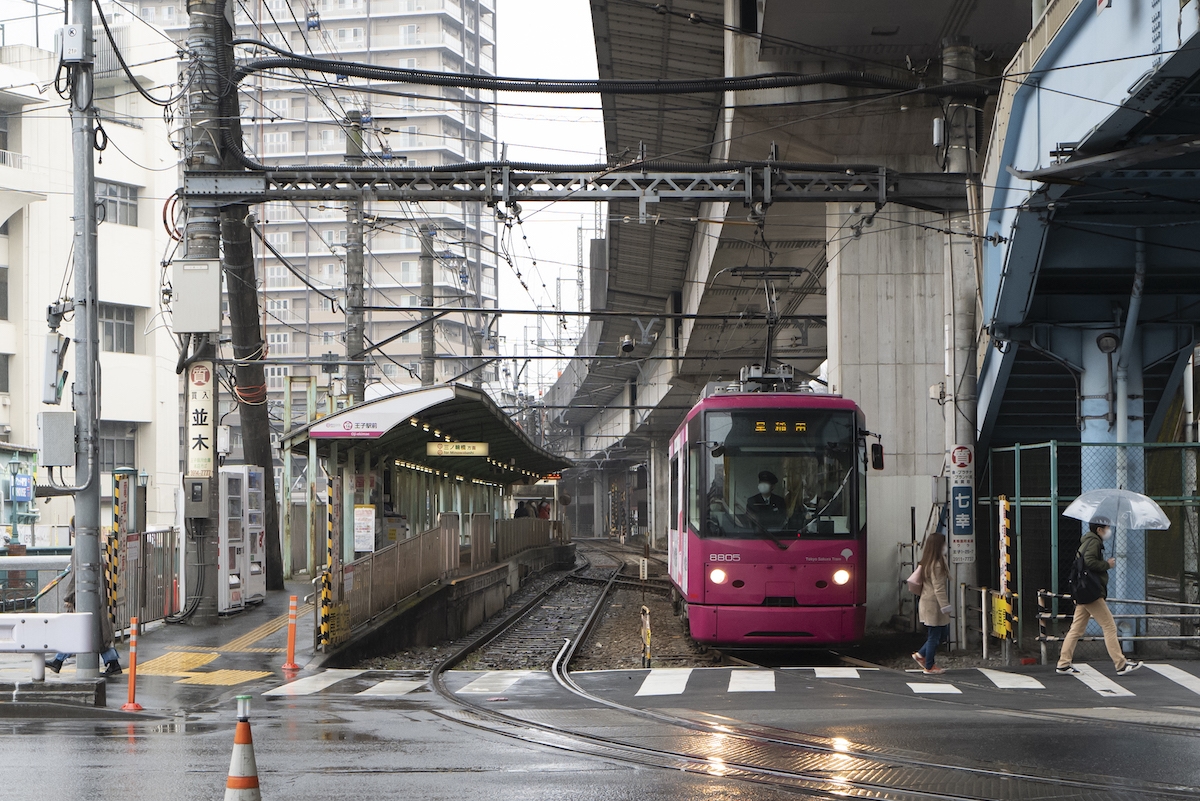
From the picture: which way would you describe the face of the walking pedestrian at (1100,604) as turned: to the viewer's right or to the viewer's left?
to the viewer's right

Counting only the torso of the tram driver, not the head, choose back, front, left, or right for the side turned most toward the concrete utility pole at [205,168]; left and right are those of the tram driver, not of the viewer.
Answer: right

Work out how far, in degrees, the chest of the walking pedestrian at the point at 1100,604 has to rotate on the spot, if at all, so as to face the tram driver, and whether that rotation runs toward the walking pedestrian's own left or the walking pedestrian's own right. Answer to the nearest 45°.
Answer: approximately 135° to the walking pedestrian's own left

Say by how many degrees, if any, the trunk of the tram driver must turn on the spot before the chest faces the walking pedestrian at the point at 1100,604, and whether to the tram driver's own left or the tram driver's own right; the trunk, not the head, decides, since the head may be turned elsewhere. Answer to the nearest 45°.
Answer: approximately 45° to the tram driver's own left

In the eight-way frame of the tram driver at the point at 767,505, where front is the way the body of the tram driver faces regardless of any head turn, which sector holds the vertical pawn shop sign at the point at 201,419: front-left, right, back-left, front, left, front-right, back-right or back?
right

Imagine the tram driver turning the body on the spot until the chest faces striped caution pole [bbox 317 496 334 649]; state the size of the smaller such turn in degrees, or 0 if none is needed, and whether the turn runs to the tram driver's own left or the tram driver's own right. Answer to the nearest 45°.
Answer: approximately 90° to the tram driver's own right

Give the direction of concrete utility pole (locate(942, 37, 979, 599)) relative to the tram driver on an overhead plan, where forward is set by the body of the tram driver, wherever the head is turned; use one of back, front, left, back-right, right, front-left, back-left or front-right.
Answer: left

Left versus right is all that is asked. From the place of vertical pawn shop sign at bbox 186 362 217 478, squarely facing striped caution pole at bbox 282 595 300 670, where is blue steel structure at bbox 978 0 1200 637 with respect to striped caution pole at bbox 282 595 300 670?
left

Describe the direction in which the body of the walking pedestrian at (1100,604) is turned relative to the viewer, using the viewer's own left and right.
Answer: facing to the right of the viewer

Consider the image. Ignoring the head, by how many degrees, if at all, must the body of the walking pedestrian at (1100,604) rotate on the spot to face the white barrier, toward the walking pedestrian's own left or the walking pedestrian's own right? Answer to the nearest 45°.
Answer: approximately 135° to the walking pedestrian's own right

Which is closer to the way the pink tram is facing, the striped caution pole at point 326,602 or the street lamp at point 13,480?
the striped caution pole

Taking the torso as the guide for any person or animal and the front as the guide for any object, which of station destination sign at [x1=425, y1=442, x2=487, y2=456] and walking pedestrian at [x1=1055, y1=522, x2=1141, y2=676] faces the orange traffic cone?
the station destination sign
